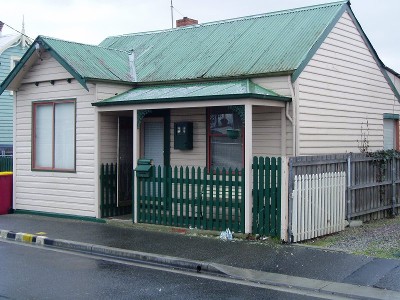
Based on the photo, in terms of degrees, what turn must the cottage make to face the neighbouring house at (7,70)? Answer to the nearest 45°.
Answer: approximately 90° to its right

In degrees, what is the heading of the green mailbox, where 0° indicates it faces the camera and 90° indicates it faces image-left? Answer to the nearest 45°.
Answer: approximately 45°

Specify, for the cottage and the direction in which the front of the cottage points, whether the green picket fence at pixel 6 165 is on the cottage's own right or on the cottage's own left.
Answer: on the cottage's own right

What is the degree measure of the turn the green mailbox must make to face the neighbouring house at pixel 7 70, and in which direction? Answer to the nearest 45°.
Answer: approximately 90° to its right

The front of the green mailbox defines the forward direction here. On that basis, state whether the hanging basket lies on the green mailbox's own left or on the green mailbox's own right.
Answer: on the green mailbox's own left

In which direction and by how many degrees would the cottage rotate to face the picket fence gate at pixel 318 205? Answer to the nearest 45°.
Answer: approximately 90° to its left

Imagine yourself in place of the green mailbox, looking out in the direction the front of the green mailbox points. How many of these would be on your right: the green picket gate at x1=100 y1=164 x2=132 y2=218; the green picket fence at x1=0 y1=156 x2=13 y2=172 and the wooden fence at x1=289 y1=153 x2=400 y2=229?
2
